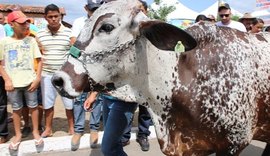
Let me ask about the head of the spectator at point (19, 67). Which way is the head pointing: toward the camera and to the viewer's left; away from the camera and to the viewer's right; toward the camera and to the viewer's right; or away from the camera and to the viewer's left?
toward the camera and to the viewer's right

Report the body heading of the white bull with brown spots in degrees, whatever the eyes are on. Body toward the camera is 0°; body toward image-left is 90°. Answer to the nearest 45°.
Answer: approximately 90°

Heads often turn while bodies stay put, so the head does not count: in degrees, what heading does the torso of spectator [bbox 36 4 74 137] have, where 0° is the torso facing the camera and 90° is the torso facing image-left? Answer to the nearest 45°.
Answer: approximately 0°

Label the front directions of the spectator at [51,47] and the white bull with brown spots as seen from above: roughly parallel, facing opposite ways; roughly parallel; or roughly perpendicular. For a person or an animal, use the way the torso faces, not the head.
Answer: roughly perpendicular

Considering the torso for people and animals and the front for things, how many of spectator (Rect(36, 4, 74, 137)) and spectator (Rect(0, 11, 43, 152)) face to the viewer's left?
0

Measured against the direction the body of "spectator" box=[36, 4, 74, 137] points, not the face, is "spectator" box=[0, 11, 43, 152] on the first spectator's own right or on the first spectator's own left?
on the first spectator's own right

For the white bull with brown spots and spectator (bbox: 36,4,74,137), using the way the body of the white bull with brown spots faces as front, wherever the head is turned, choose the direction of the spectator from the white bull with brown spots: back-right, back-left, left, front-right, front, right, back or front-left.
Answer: front-right
